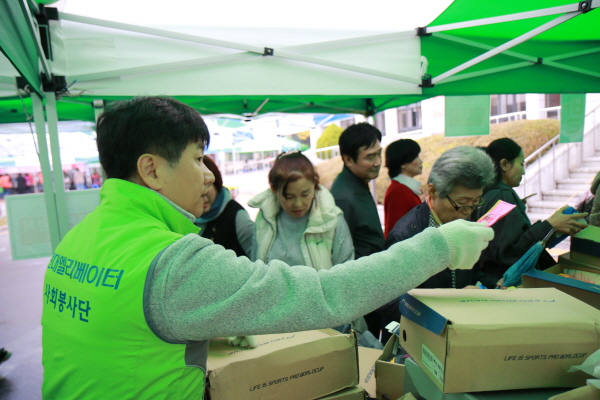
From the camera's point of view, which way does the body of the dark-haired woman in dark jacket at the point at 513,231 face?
to the viewer's right

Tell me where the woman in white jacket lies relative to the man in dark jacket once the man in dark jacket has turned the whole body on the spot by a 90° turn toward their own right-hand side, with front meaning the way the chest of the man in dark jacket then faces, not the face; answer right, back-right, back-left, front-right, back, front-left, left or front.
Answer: front

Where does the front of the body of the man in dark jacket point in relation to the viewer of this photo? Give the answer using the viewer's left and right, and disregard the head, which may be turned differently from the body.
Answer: facing the viewer and to the right of the viewer

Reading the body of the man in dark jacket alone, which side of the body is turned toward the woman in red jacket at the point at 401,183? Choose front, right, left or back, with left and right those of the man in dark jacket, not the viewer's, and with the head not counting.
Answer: left

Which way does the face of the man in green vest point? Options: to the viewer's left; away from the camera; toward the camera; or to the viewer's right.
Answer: to the viewer's right

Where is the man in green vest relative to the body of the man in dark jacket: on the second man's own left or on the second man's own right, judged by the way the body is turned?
on the second man's own right

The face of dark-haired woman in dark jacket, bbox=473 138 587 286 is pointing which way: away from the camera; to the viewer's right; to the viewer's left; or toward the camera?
to the viewer's right

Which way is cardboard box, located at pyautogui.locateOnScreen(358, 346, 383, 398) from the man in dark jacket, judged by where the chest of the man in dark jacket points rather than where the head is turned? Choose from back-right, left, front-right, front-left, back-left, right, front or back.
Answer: front-right
